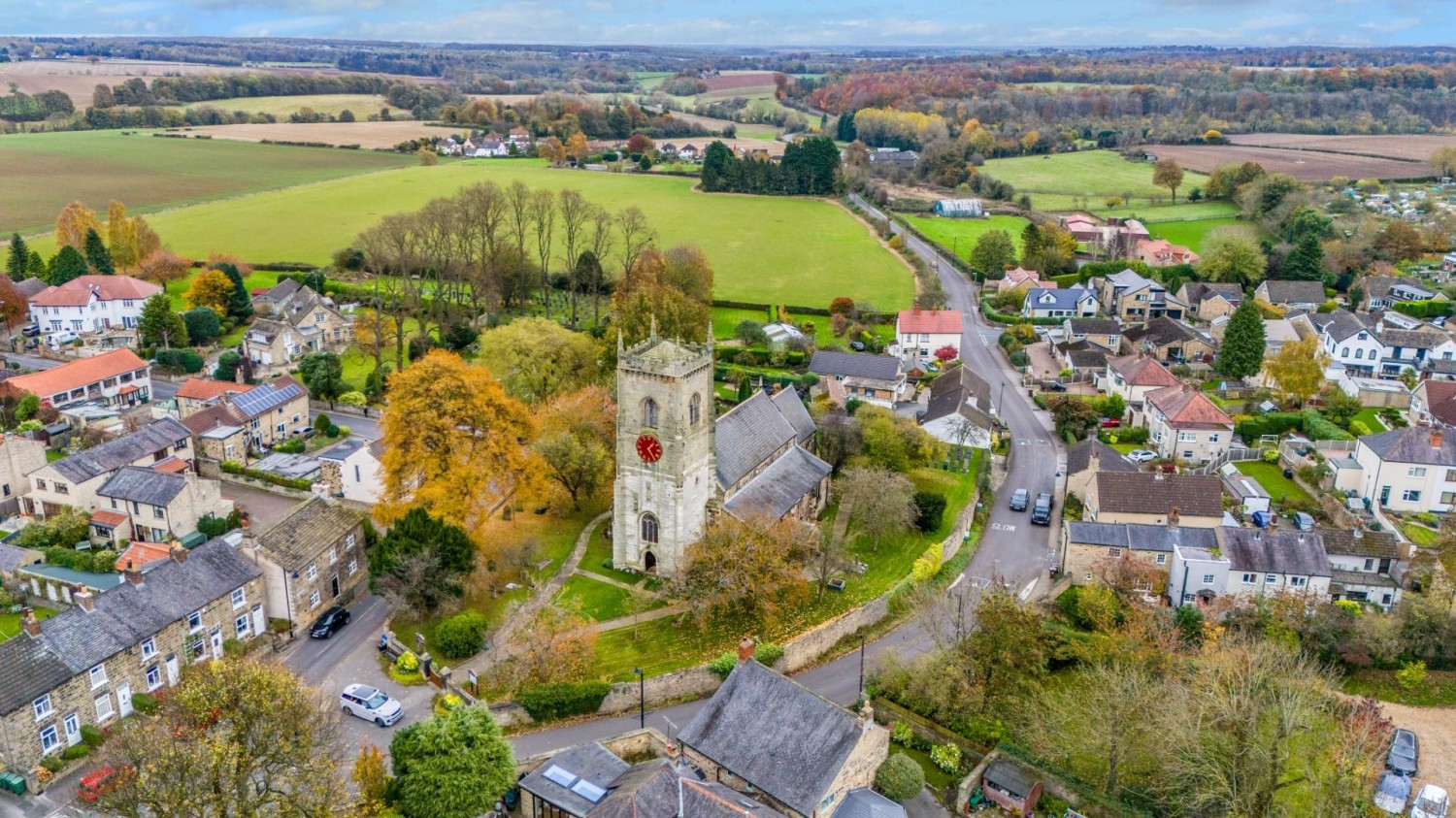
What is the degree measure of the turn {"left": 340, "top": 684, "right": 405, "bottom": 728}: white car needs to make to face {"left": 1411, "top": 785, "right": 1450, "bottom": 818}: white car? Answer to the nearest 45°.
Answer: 0° — it already faces it

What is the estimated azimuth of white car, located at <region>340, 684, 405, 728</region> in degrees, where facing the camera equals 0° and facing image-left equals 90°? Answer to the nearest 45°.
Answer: approximately 315°

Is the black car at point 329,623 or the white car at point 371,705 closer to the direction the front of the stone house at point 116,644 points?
the white car

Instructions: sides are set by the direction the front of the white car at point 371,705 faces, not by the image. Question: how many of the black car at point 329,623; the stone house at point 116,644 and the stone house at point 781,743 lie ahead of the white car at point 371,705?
1

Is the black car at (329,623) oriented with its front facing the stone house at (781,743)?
no

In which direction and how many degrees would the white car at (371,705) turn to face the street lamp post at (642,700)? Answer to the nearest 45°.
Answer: approximately 45° to its left

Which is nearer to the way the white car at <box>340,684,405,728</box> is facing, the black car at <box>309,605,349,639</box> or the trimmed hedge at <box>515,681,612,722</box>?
the trimmed hedge

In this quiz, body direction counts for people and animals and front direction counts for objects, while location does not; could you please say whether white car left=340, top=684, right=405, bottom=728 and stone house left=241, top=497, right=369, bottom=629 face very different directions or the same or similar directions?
same or similar directions

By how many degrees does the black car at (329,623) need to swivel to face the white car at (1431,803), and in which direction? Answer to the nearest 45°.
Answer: approximately 90° to its left

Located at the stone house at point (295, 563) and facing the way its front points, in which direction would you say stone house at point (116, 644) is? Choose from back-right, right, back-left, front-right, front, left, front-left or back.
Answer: right

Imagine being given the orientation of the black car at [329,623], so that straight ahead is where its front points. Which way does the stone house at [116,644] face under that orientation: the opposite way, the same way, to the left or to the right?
to the left

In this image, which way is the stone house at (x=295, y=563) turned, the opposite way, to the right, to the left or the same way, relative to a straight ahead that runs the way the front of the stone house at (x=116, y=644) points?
the same way

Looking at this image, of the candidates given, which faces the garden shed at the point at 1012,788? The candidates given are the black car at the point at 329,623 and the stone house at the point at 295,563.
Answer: the stone house

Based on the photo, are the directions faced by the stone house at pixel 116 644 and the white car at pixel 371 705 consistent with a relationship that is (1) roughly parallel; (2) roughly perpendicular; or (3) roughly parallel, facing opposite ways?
roughly parallel

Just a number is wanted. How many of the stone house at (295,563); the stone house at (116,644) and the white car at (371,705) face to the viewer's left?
0

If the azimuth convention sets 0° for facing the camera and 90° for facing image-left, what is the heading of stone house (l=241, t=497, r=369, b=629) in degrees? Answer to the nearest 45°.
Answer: approximately 315°
